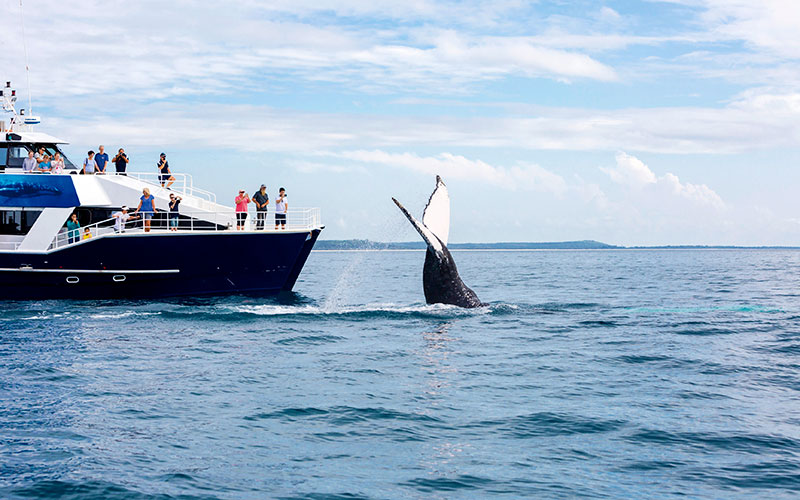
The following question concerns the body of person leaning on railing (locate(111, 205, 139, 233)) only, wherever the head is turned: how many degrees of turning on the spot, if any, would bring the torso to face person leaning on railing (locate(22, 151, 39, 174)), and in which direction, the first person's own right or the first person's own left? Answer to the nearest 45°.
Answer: approximately 180°

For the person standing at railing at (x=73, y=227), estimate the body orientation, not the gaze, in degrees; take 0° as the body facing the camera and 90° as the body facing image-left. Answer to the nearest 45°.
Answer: approximately 315°

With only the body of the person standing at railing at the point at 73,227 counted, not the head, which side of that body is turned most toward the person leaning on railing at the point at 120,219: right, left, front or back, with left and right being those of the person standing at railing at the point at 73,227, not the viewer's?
left

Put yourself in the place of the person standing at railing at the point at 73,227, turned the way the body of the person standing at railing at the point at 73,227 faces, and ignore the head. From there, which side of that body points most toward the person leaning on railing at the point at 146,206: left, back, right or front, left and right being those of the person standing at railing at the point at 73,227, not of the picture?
left

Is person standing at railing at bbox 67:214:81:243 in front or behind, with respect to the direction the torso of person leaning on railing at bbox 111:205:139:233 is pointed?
behind

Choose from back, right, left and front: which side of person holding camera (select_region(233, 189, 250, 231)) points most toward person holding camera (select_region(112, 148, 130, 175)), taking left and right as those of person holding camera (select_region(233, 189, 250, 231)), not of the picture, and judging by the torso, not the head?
right

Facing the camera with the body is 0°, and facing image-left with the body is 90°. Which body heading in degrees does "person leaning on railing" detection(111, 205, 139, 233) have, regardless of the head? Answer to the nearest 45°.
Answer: approximately 315°

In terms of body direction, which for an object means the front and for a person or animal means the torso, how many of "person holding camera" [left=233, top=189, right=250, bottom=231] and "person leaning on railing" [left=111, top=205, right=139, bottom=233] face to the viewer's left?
0

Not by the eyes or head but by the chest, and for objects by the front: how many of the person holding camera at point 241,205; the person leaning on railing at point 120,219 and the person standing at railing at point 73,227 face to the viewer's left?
0

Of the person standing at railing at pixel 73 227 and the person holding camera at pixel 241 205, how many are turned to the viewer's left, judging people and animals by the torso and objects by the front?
0

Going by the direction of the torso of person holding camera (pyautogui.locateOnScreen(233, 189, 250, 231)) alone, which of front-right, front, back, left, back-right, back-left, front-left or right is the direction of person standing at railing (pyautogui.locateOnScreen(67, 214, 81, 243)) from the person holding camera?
back-right

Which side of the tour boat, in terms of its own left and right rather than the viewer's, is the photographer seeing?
right
